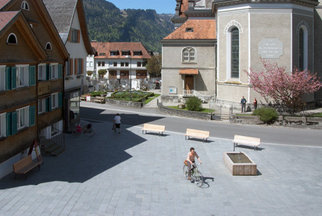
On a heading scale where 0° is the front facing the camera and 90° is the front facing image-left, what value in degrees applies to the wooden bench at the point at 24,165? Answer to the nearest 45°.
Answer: approximately 315°

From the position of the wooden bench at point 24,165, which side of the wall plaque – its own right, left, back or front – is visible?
front

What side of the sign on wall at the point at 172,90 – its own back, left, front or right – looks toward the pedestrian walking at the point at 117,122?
front

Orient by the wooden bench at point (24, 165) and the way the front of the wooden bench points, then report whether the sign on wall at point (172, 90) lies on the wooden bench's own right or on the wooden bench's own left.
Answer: on the wooden bench's own left
